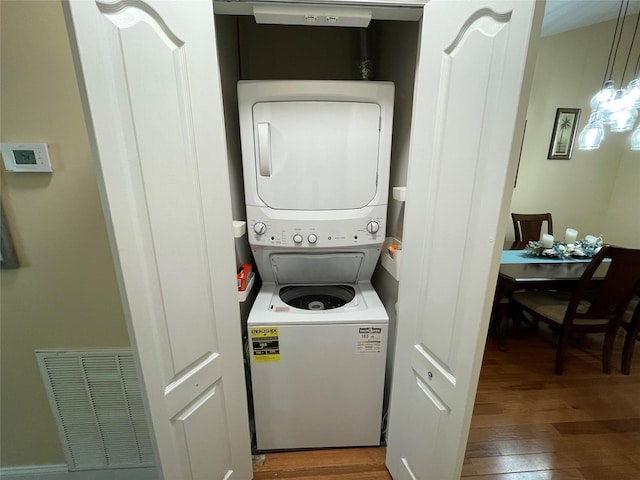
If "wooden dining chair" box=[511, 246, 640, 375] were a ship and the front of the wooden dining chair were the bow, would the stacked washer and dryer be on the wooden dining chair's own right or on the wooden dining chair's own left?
on the wooden dining chair's own left

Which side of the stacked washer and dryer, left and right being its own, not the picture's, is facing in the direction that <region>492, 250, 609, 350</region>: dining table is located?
left

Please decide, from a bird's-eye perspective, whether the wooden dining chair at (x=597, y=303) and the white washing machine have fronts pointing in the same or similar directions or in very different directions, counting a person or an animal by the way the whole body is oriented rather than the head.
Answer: very different directions

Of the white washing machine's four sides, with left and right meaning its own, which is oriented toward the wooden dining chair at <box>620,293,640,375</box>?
left

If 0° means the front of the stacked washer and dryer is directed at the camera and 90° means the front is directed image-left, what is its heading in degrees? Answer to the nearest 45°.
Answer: approximately 0°

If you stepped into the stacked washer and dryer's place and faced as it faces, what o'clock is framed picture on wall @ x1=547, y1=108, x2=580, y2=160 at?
The framed picture on wall is roughly at 8 o'clock from the stacked washer and dryer.

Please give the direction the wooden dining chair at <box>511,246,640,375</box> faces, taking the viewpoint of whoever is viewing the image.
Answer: facing away from the viewer and to the left of the viewer

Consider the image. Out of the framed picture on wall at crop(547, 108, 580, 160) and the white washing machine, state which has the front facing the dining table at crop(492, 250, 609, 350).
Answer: the framed picture on wall

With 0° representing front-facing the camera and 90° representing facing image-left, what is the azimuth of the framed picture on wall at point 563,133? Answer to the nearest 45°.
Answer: approximately 0°
